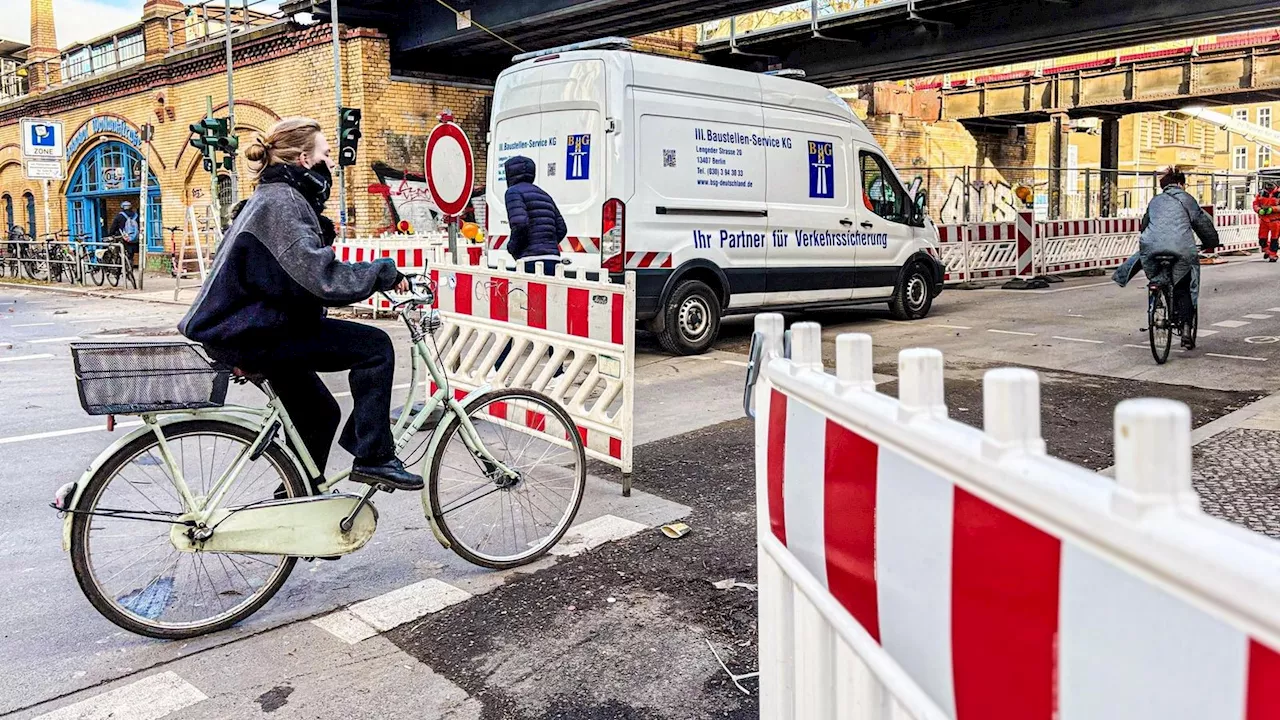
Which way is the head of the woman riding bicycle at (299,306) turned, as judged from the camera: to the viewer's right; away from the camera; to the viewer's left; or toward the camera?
to the viewer's right

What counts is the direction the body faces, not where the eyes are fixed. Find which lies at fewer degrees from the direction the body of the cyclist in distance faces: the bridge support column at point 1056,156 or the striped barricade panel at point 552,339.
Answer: the bridge support column

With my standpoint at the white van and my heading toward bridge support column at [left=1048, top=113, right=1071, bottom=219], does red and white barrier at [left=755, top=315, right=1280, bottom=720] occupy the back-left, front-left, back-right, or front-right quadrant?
back-right

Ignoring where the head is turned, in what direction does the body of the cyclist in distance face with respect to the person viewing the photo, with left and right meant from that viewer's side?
facing away from the viewer

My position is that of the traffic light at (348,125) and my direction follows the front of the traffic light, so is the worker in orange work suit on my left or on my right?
on my left

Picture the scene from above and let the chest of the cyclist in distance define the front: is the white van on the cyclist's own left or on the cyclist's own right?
on the cyclist's own left

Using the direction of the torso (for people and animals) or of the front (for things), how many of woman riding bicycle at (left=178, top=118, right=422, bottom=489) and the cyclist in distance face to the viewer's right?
1

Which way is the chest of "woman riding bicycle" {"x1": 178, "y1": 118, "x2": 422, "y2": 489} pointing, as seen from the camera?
to the viewer's right

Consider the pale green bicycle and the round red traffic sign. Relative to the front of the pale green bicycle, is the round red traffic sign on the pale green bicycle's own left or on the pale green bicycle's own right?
on the pale green bicycle's own left
